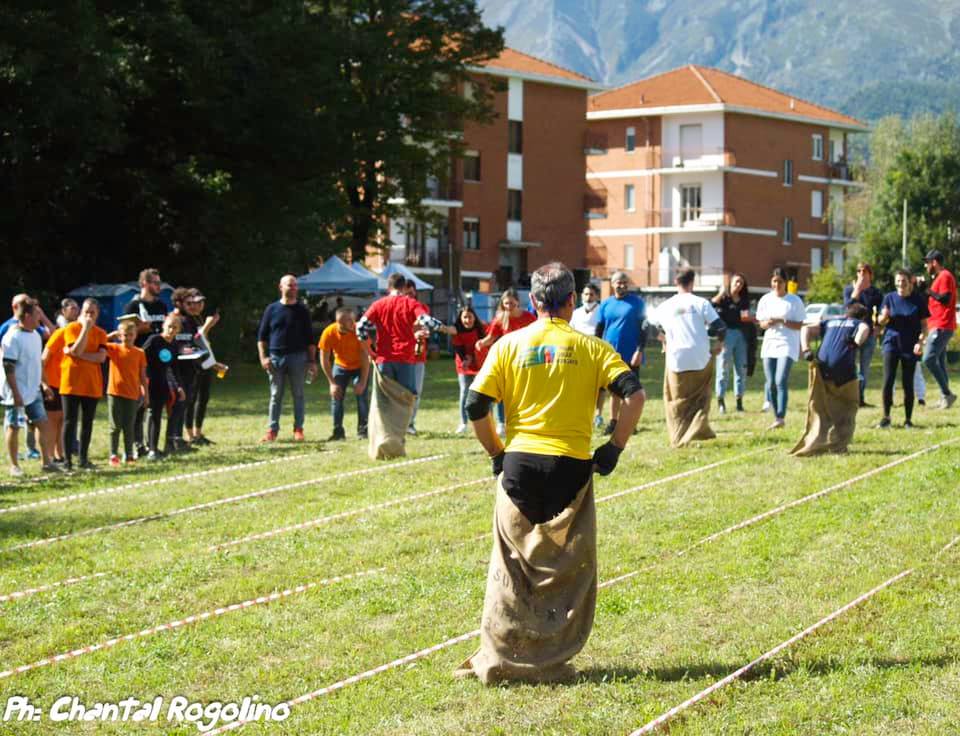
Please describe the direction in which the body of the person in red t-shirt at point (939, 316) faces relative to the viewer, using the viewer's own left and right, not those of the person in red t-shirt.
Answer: facing to the left of the viewer

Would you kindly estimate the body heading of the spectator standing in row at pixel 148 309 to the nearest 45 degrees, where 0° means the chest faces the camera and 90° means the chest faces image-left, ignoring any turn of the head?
approximately 315°

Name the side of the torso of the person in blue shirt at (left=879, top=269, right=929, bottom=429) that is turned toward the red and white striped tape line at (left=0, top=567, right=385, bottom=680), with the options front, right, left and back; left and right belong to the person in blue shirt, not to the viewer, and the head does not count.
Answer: front

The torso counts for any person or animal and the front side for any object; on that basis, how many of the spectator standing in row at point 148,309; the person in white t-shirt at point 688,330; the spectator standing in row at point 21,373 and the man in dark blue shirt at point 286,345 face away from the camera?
1

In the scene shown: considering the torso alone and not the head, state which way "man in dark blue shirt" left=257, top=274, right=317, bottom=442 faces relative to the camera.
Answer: toward the camera

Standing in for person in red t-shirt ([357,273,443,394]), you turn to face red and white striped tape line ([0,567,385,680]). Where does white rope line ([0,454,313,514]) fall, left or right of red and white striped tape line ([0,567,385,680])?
right

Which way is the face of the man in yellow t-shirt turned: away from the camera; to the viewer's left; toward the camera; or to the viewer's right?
away from the camera

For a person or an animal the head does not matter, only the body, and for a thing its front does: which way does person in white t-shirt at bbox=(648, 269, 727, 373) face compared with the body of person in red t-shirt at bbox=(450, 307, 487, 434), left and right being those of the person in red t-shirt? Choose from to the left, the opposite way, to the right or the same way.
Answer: the opposite way

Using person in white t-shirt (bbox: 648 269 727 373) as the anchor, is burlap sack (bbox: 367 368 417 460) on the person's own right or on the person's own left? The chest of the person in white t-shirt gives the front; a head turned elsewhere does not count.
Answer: on the person's own left

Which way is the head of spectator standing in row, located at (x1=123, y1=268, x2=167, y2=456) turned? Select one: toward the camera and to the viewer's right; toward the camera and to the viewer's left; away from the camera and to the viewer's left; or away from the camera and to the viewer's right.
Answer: toward the camera and to the viewer's right

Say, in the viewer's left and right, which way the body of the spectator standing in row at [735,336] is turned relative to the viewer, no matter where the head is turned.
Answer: facing the viewer

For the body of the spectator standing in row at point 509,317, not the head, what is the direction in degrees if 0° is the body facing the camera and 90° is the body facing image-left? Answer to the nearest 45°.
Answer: approximately 0°

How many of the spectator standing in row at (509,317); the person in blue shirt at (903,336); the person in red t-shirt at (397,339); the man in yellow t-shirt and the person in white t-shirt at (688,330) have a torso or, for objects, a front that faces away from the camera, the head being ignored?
3

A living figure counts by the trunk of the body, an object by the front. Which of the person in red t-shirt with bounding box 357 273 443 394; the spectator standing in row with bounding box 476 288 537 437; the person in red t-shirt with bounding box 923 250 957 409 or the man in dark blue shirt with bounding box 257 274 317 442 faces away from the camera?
the person in red t-shirt with bounding box 357 273 443 394

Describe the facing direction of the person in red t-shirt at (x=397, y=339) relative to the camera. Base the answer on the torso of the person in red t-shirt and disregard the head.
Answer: away from the camera
